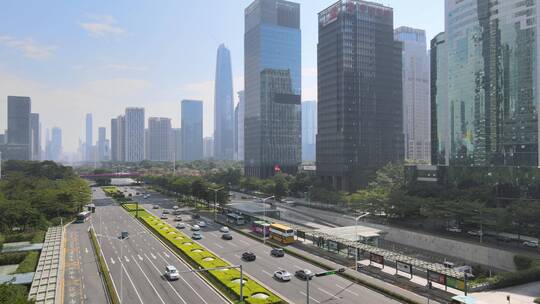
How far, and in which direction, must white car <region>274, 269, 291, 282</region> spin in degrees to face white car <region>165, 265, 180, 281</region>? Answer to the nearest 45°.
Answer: approximately 45° to its left

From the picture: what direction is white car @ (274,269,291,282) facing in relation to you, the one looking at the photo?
facing away from the viewer and to the left of the viewer
